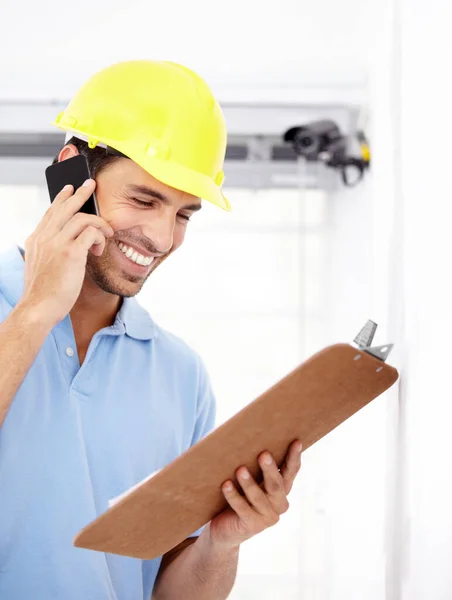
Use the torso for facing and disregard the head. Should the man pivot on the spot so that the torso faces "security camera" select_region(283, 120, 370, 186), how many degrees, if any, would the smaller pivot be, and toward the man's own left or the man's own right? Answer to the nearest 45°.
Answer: approximately 135° to the man's own left

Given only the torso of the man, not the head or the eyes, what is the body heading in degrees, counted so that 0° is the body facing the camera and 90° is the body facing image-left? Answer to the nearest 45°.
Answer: approximately 0°
